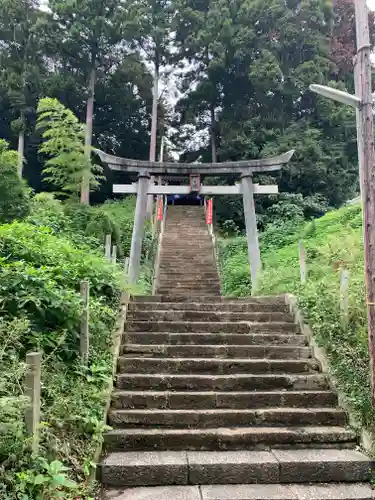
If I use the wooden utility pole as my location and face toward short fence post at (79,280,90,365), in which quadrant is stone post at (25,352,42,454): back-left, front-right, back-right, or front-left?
front-left

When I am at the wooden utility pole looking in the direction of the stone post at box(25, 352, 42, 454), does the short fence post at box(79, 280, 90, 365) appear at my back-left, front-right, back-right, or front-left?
front-right

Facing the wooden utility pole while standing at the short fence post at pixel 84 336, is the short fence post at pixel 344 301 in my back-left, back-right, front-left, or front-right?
front-left

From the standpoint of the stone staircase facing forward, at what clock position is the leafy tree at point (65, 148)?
The leafy tree is roughly at 5 o'clock from the stone staircase.

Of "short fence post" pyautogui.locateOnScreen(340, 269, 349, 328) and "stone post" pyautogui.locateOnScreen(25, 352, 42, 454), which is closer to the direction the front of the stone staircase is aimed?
the stone post

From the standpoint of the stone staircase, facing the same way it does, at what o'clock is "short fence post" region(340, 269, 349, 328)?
The short fence post is roughly at 8 o'clock from the stone staircase.

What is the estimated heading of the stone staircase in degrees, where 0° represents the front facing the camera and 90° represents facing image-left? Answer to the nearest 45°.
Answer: approximately 0°

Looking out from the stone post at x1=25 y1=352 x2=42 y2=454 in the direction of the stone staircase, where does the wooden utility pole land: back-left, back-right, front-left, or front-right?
front-right

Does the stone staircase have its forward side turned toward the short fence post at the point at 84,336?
no

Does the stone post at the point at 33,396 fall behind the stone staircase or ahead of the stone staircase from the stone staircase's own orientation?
ahead
